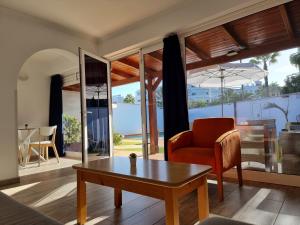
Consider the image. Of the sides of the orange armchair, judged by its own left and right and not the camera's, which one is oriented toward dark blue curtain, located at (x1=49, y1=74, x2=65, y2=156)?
right

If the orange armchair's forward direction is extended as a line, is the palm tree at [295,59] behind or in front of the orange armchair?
behind

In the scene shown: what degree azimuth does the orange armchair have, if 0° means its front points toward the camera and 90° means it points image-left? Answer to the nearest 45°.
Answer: approximately 45°

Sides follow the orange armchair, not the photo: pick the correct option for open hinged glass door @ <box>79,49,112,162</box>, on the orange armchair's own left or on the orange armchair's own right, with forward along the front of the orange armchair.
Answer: on the orange armchair's own right

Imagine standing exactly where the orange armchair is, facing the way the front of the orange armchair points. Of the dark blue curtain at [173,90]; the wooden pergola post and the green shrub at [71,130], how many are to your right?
3

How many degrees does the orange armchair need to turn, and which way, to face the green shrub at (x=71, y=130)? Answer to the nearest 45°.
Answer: approximately 90° to its right

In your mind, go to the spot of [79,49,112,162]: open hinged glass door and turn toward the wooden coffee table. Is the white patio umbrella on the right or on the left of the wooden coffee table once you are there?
left

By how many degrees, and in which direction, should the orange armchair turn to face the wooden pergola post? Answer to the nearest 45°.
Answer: approximately 90° to its right
